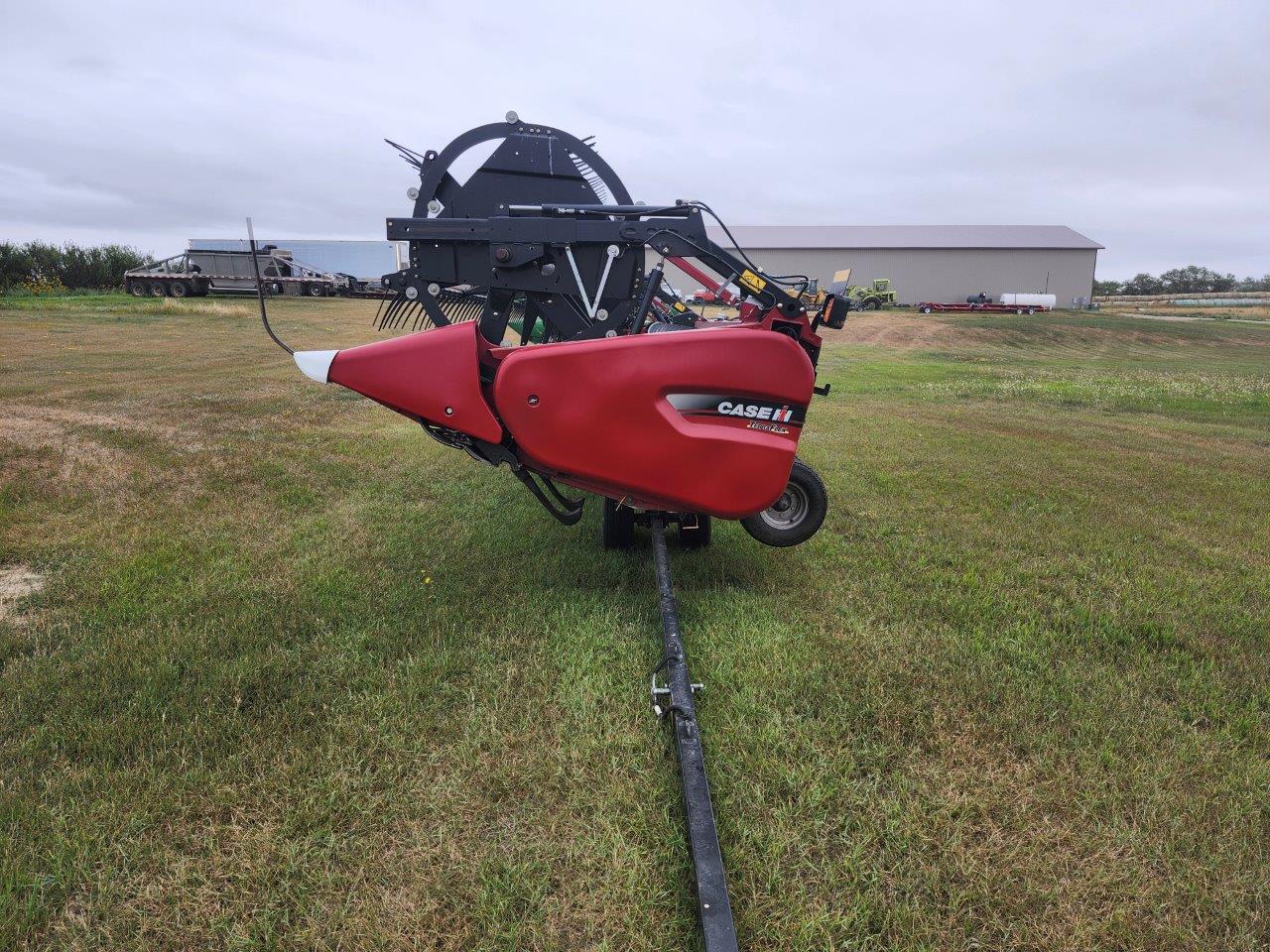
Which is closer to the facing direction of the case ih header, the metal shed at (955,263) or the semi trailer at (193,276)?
the semi trailer

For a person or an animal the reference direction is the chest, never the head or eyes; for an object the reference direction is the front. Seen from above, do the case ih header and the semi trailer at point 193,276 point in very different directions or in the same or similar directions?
very different directions

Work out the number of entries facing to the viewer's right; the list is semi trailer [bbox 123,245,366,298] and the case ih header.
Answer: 1

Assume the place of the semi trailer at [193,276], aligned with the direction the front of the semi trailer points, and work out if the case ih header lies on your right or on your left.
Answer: on your right

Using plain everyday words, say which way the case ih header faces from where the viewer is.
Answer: facing to the left of the viewer

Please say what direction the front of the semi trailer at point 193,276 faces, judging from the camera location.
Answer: facing to the right of the viewer

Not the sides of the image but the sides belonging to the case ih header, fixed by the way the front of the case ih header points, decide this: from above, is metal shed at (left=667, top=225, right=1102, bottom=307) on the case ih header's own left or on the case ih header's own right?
on the case ih header's own right

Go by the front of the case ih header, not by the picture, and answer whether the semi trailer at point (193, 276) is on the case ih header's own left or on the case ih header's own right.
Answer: on the case ih header's own right

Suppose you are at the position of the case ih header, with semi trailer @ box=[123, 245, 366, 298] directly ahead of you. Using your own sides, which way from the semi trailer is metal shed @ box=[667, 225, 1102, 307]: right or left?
right
